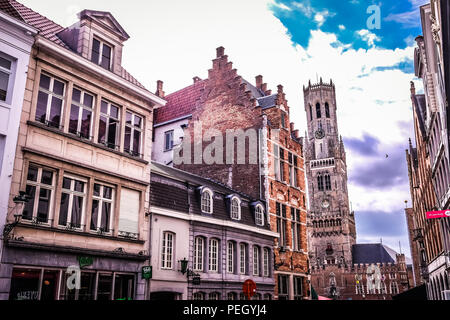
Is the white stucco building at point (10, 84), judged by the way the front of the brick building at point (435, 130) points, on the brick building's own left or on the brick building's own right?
on the brick building's own left

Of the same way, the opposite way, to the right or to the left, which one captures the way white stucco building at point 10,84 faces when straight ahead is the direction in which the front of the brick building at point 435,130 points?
the opposite way

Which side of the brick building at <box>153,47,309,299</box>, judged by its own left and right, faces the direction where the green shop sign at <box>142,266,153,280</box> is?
right

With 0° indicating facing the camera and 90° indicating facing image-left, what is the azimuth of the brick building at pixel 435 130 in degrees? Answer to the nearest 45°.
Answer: approximately 90°

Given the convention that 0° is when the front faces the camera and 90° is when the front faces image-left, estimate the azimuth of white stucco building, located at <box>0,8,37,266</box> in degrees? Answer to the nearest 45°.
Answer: approximately 315°

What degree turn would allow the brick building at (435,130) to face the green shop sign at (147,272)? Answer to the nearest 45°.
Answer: approximately 45° to its left

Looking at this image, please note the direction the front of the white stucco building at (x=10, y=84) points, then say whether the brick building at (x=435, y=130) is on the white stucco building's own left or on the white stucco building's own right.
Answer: on the white stucco building's own left
